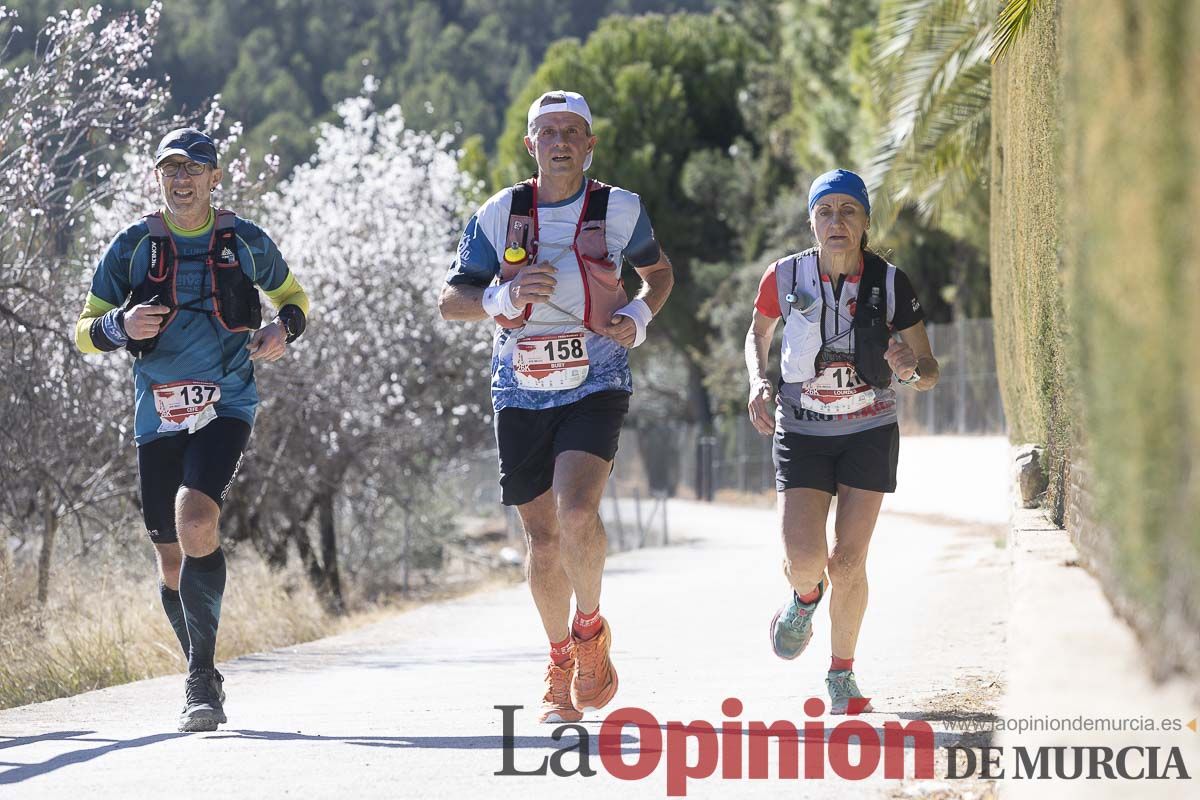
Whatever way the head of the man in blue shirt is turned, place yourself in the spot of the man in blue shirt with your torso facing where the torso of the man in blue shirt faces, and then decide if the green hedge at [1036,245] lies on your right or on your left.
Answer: on your left

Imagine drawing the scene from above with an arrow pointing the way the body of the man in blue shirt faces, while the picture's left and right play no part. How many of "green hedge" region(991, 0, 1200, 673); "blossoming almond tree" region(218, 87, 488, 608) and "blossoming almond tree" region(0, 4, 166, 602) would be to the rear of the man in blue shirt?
2

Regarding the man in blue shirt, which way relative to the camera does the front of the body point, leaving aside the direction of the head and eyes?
toward the camera

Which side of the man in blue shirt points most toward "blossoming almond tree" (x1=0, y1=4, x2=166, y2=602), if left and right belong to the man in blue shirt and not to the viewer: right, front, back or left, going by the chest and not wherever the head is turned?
back

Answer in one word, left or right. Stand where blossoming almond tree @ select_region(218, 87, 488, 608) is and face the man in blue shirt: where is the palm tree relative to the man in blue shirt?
left

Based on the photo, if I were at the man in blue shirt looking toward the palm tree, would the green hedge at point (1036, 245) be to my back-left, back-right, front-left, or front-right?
front-right

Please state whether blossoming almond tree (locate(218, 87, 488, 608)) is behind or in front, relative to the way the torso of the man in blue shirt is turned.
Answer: behind

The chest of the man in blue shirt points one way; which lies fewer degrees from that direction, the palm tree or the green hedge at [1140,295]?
the green hedge

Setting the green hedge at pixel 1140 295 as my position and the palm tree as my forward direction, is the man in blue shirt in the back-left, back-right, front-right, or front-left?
front-left
